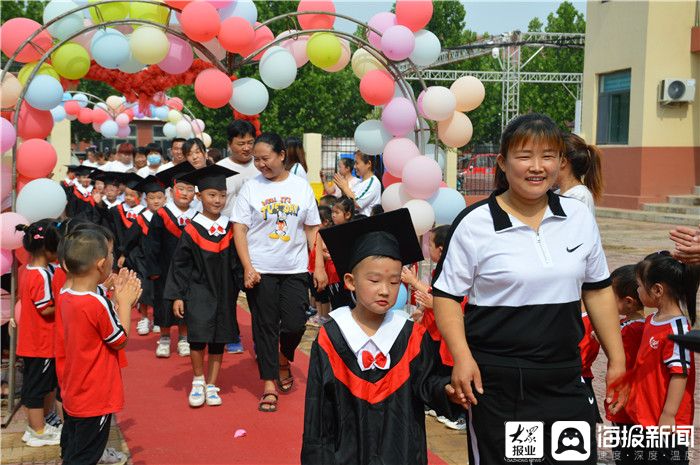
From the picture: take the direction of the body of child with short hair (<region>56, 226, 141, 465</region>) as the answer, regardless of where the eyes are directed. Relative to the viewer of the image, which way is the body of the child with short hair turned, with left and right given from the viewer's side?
facing away from the viewer and to the right of the viewer

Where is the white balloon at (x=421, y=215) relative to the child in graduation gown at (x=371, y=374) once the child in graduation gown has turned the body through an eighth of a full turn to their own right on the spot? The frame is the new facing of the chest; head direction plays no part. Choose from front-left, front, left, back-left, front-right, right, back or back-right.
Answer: back-right

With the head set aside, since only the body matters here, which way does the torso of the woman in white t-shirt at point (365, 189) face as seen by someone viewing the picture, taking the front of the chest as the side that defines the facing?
to the viewer's left

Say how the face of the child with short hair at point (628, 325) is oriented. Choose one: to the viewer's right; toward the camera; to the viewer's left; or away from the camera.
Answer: to the viewer's left

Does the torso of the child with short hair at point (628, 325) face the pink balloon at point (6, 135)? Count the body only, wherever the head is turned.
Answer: yes

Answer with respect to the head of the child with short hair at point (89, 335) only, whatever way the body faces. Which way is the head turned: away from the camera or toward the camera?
away from the camera

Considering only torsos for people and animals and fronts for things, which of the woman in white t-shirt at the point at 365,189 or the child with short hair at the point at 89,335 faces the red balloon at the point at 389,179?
the child with short hair

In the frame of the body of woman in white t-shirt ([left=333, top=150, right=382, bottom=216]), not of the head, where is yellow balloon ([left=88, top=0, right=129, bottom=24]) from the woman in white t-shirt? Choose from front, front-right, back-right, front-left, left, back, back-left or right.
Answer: front-left

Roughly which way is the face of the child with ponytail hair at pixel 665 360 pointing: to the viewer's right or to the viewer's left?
to the viewer's left
